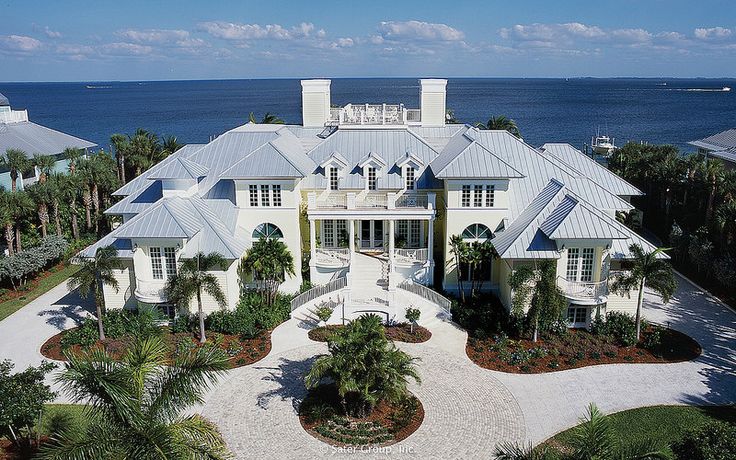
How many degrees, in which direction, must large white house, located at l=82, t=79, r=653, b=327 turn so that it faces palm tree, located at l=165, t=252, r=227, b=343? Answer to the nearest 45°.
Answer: approximately 45° to its right

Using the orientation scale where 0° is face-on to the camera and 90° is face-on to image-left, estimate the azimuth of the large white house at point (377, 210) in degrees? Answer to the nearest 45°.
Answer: approximately 0°

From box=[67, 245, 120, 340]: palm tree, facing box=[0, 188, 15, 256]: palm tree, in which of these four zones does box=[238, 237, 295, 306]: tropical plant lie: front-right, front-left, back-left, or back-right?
back-right

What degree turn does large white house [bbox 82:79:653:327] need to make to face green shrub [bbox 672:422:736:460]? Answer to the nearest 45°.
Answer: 0° — it already faces it

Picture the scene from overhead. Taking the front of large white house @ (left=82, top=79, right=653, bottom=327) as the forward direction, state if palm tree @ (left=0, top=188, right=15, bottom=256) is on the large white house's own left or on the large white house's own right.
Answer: on the large white house's own right

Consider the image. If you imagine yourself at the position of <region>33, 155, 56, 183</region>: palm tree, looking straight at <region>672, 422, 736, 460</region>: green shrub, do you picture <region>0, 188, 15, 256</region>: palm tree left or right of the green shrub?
right

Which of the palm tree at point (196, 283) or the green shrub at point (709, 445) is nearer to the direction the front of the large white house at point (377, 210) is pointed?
the green shrub

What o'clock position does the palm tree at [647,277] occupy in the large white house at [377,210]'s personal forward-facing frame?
The palm tree is roughly at 10 o'clock from the large white house.

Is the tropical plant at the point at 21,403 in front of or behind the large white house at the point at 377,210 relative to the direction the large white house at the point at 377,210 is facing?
in front
